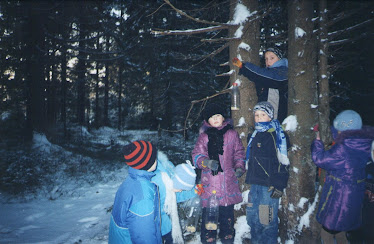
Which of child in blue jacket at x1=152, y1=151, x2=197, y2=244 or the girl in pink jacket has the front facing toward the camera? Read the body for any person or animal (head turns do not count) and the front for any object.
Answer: the girl in pink jacket

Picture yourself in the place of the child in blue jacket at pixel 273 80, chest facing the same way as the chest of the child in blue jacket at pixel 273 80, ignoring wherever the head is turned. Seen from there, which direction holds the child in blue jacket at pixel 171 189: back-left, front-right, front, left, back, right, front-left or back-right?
front

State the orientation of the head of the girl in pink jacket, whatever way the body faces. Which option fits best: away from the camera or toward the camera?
toward the camera

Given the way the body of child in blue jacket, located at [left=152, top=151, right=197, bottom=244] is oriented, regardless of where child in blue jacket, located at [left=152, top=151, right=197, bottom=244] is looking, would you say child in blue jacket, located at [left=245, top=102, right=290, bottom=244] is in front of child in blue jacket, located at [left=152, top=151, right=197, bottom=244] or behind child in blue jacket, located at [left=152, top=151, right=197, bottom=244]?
in front

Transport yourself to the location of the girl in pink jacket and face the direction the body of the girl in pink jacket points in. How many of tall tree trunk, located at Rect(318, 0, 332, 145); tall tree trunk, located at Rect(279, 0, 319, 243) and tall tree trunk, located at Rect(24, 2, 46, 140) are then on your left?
2

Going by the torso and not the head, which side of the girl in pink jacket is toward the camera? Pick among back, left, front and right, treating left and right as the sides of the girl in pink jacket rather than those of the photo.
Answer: front

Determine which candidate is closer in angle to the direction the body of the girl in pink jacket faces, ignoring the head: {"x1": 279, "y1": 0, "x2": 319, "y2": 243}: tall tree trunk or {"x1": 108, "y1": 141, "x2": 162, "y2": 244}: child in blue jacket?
the child in blue jacket

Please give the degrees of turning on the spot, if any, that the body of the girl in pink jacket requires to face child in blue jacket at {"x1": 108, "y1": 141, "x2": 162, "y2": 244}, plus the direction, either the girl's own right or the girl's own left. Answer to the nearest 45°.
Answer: approximately 45° to the girl's own right

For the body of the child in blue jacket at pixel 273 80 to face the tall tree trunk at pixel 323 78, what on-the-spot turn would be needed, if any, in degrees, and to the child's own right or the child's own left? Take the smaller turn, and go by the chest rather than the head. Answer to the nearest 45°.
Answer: approximately 90° to the child's own left

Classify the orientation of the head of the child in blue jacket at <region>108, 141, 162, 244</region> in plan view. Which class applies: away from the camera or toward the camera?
away from the camera
